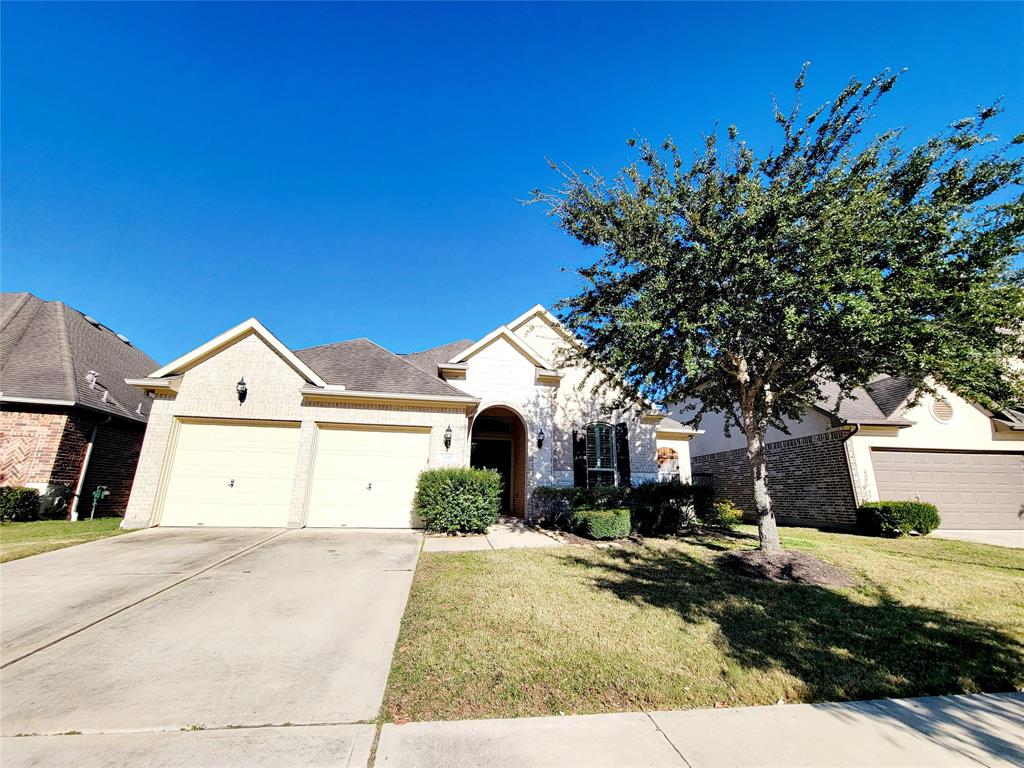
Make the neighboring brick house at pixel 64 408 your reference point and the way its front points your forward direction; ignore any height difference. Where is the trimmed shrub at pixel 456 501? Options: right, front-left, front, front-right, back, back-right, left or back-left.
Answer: front-left

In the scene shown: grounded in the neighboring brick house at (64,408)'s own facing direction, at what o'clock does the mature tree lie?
The mature tree is roughly at 11 o'clock from the neighboring brick house.

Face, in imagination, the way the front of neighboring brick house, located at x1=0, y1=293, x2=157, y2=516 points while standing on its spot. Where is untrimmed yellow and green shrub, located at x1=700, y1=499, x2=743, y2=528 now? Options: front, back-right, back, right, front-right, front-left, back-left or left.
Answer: front-left

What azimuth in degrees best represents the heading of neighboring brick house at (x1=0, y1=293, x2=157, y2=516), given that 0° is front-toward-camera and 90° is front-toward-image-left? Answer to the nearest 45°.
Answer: approximately 0°

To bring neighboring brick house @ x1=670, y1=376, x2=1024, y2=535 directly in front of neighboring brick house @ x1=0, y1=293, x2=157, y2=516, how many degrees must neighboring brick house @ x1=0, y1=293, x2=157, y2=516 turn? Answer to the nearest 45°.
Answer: approximately 45° to its left

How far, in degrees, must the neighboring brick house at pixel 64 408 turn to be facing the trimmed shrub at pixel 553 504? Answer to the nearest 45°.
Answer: approximately 45° to its left

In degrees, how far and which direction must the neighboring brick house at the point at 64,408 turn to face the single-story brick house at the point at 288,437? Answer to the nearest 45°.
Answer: approximately 45° to its left

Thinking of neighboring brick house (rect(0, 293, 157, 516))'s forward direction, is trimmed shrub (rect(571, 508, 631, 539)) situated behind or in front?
in front
